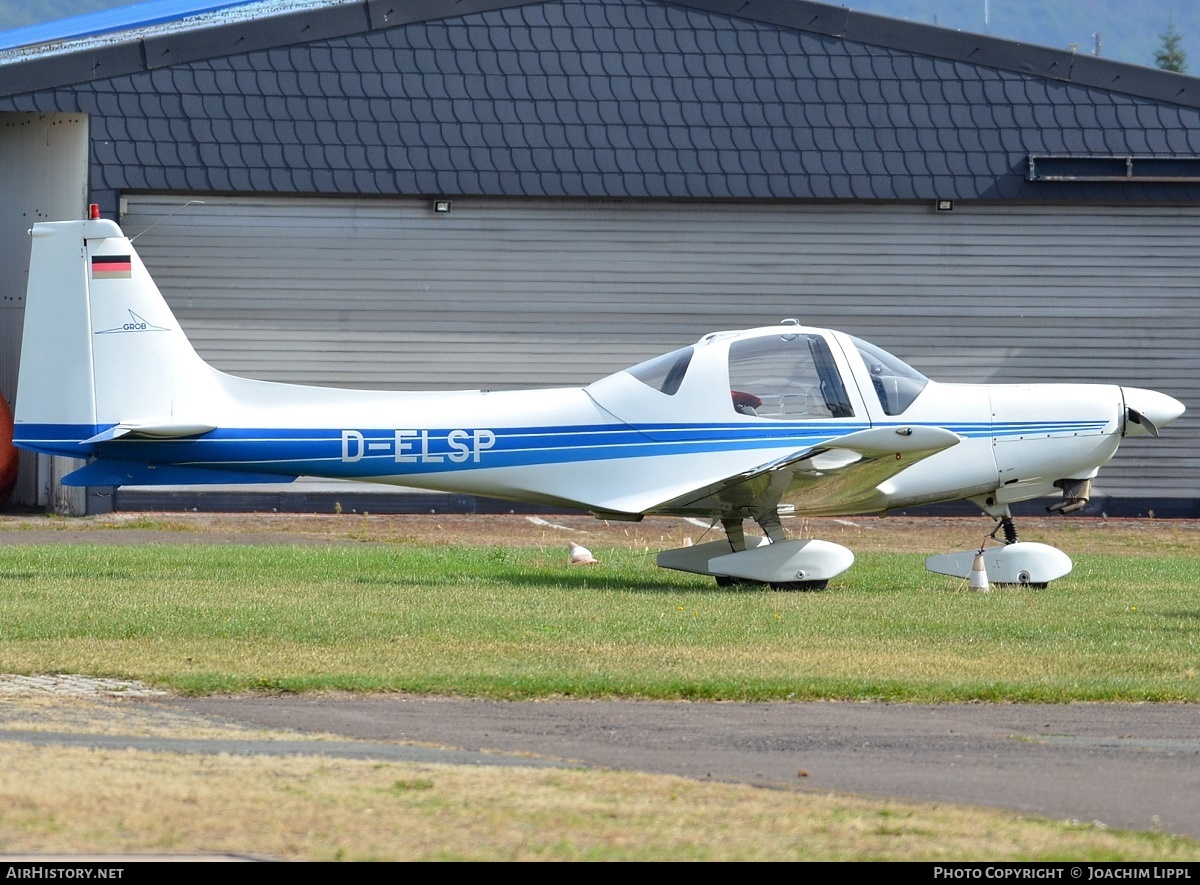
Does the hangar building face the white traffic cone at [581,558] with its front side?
yes

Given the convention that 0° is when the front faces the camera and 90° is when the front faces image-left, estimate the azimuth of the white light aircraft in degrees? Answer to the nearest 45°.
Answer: approximately 270°

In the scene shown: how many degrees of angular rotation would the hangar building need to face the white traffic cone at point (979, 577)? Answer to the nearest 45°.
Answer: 0° — it already faces it

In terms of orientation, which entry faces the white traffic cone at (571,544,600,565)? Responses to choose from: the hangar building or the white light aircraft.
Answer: the hangar building

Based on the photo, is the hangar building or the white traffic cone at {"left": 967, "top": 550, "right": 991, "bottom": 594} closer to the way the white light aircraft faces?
the white traffic cone

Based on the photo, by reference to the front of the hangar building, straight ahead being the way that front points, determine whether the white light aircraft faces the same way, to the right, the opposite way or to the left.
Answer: to the left

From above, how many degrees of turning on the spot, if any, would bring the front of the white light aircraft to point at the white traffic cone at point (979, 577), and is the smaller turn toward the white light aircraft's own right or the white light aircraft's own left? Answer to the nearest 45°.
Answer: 0° — it already faces it

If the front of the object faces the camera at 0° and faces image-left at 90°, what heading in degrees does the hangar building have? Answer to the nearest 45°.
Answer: approximately 0°

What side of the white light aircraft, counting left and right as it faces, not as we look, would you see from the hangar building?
left

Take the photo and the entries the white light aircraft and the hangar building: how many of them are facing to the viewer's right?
1
